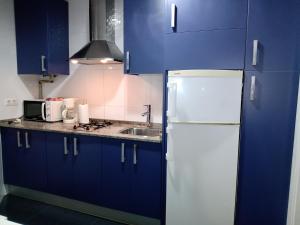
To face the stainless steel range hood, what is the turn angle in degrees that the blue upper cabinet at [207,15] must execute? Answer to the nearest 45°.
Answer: approximately 135° to its right

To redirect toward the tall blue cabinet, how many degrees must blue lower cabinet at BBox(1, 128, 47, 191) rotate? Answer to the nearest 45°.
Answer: approximately 90° to its left

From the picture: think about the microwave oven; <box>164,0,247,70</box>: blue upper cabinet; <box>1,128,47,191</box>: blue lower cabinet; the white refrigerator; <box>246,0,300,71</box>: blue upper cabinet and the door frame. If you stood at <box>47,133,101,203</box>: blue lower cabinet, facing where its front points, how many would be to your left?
4

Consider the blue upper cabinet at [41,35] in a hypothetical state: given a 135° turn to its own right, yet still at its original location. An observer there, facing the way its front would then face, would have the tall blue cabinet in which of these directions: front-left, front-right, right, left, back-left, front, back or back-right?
back-right

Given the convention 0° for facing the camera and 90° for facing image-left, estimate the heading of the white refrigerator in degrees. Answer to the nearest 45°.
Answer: approximately 0°

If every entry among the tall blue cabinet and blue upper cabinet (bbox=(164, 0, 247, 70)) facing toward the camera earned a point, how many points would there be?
2

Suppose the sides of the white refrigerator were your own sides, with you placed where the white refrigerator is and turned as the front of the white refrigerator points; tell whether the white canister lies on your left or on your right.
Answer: on your right
